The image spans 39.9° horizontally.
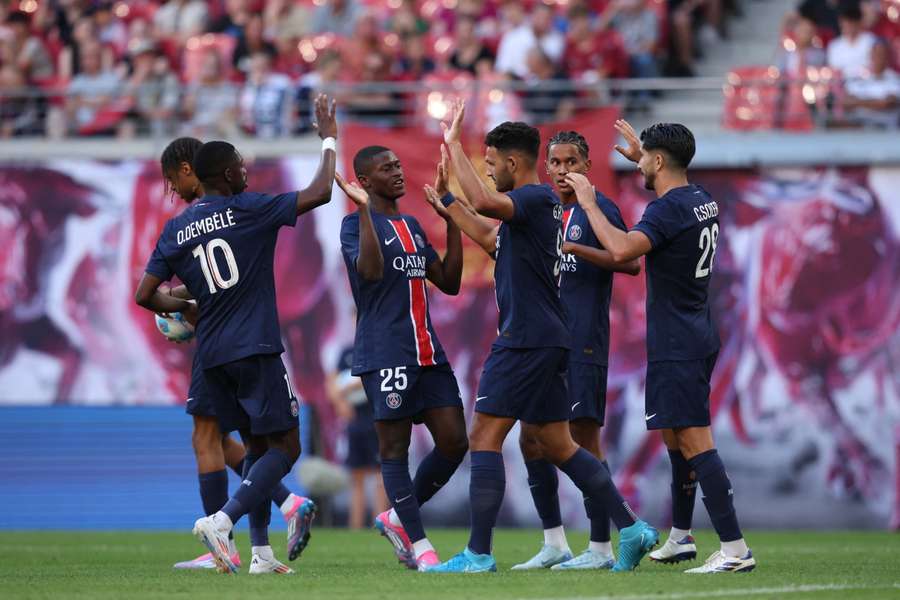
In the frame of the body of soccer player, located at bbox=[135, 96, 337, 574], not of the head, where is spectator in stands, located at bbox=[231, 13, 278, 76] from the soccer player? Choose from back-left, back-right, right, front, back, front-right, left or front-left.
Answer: front-left

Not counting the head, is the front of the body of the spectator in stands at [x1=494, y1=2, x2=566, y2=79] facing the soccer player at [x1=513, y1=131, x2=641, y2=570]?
yes

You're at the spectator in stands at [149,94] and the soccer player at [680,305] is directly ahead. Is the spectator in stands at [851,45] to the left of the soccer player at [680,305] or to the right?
left

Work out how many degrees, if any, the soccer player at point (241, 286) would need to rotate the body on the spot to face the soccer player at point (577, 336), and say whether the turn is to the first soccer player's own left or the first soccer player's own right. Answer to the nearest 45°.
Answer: approximately 45° to the first soccer player's own right

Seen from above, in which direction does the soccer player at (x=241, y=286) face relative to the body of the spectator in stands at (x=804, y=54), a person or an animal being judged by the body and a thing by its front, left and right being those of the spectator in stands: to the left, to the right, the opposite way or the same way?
the opposite way

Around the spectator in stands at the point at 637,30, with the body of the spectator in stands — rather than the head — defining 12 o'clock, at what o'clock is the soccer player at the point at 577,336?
The soccer player is roughly at 12 o'clock from the spectator in stands.

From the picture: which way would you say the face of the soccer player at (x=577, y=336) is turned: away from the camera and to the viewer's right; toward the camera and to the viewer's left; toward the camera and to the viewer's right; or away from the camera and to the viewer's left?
toward the camera and to the viewer's left

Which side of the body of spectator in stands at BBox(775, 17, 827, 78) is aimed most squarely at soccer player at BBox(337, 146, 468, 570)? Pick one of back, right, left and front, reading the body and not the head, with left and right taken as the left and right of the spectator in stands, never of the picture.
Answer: front
